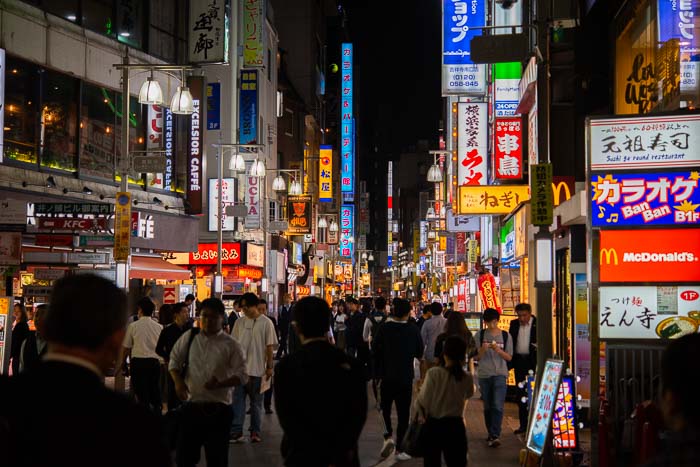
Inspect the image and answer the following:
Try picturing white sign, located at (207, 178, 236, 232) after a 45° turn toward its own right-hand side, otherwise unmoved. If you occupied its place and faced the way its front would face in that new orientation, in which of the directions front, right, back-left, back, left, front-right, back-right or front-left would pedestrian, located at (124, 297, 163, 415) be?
front-left

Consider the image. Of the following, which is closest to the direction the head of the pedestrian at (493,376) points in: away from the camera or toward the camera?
toward the camera

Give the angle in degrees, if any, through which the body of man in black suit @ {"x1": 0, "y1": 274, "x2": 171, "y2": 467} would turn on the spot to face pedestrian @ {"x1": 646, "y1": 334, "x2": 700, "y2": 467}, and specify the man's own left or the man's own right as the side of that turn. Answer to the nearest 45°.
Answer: approximately 45° to the man's own right

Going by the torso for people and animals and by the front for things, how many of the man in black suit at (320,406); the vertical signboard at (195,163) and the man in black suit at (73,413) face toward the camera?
1

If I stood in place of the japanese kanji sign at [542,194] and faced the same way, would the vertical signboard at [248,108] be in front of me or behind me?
behind

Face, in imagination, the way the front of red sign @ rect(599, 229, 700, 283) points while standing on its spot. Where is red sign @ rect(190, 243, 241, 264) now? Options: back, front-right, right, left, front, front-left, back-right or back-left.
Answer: back-right

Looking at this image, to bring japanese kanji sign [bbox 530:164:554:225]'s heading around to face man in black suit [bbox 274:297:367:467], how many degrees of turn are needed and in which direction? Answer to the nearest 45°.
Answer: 0° — it already faces them

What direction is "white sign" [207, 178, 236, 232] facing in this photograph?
toward the camera

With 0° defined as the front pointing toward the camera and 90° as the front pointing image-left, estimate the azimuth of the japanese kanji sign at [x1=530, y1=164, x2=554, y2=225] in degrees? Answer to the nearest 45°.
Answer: approximately 0°

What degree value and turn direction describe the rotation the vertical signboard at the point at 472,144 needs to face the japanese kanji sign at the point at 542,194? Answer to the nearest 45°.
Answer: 0° — it already faces it

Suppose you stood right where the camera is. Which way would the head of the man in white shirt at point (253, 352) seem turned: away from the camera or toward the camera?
toward the camera

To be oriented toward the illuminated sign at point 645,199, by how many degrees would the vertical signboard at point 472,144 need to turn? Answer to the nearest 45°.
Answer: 0° — it already faces it

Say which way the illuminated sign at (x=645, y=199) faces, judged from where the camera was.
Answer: facing the viewer

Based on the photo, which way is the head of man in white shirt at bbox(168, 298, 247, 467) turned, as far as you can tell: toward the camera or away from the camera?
toward the camera

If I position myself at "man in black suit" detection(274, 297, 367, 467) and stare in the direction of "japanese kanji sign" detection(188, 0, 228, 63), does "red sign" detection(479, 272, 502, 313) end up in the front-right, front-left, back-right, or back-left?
front-right

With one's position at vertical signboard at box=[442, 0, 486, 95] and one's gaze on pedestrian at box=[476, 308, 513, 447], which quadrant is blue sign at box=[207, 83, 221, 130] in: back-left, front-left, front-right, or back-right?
back-right

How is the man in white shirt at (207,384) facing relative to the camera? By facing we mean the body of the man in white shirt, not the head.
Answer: toward the camera

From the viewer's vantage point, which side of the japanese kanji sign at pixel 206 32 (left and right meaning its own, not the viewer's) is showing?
front

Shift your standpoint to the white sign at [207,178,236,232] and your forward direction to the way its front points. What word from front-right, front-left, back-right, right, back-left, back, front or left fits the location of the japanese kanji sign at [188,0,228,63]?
front
